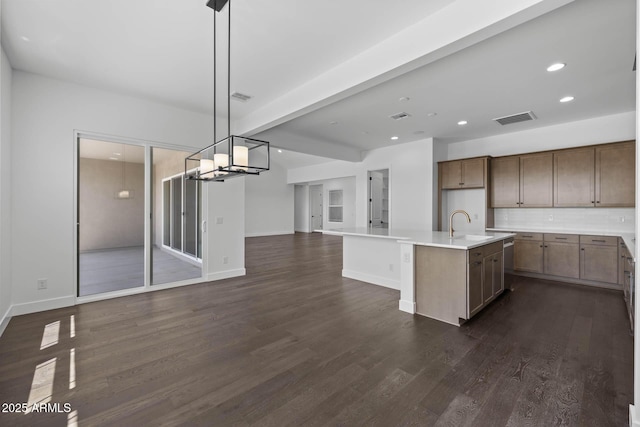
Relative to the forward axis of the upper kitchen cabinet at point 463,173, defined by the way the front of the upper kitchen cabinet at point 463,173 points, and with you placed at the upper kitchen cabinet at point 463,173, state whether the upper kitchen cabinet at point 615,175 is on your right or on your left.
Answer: on your left

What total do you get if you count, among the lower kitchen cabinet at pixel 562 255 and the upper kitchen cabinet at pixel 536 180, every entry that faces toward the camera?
2

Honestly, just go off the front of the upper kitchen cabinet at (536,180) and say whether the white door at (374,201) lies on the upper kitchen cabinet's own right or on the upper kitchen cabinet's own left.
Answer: on the upper kitchen cabinet's own right

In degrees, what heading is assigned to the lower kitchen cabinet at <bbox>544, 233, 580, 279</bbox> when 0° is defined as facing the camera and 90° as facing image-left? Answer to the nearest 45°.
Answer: approximately 0°

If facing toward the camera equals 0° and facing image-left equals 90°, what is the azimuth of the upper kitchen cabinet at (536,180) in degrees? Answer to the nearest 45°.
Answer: approximately 0°

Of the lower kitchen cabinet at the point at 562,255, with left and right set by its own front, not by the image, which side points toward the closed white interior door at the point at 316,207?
right

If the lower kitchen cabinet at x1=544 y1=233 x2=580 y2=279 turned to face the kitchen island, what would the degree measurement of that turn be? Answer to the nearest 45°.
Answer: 0° — it already faces it
